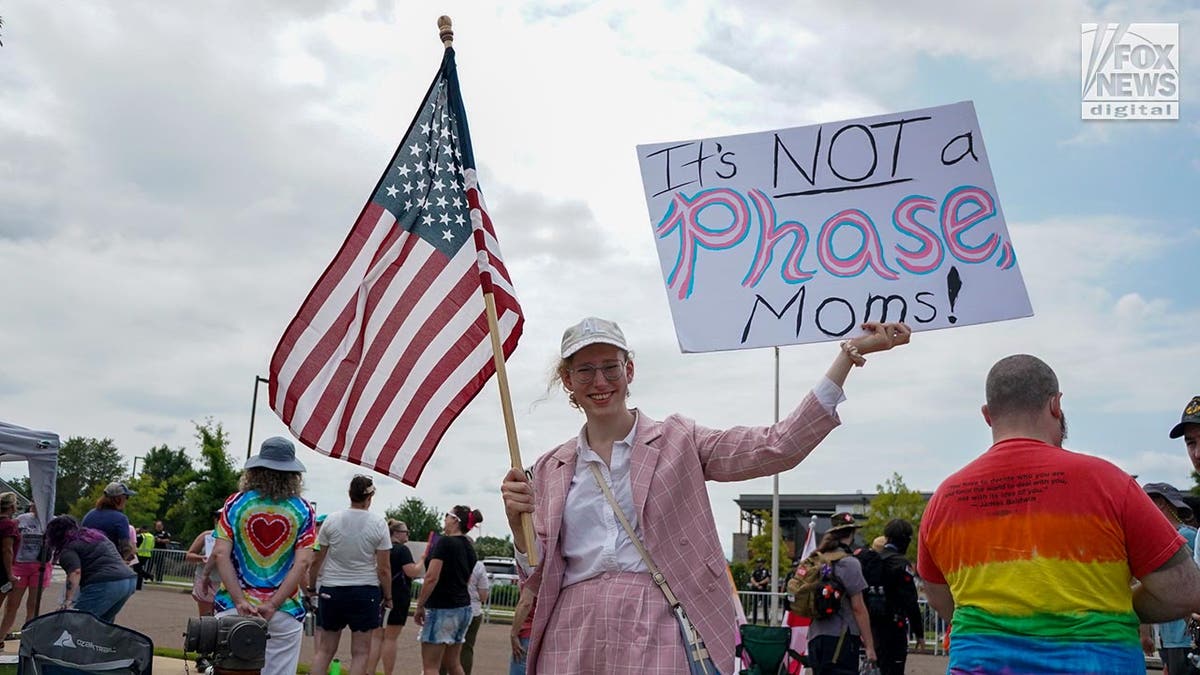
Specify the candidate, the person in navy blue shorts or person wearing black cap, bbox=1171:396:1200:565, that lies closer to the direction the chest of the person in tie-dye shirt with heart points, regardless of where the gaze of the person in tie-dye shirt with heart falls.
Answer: the person in navy blue shorts

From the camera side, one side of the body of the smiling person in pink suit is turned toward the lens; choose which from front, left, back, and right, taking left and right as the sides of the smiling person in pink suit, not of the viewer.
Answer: front

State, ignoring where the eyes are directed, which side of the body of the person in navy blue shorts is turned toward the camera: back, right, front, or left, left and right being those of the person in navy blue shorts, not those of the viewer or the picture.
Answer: back

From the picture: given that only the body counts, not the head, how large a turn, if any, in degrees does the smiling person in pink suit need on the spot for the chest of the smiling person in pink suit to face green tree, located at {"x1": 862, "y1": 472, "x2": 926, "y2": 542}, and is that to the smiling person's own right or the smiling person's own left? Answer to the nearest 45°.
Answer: approximately 180°

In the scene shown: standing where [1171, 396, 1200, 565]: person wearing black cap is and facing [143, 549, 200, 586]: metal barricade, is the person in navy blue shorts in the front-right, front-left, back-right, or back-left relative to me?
front-left

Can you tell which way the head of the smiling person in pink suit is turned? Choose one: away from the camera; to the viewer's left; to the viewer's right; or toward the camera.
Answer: toward the camera

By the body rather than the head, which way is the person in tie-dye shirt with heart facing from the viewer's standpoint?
away from the camera

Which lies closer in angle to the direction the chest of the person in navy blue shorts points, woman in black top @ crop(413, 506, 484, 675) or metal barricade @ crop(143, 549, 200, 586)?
the metal barricade

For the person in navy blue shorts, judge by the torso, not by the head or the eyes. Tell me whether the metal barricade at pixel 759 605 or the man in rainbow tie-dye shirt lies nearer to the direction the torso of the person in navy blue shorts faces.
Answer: the metal barricade

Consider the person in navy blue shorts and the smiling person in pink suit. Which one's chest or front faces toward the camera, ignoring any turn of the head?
the smiling person in pink suit

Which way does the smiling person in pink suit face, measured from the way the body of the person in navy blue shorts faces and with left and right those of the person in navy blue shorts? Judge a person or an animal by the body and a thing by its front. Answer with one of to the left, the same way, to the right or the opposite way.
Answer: the opposite way

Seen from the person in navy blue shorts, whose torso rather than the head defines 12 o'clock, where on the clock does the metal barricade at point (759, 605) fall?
The metal barricade is roughly at 1 o'clock from the person in navy blue shorts.

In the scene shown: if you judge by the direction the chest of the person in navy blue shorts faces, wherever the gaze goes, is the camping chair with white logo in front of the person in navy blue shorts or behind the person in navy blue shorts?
behind

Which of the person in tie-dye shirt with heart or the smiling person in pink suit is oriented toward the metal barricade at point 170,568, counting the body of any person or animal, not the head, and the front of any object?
the person in tie-dye shirt with heart

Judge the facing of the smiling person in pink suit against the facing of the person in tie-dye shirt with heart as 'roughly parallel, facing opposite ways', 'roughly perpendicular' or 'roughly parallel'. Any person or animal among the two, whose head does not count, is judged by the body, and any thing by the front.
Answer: roughly parallel, facing opposite ways
